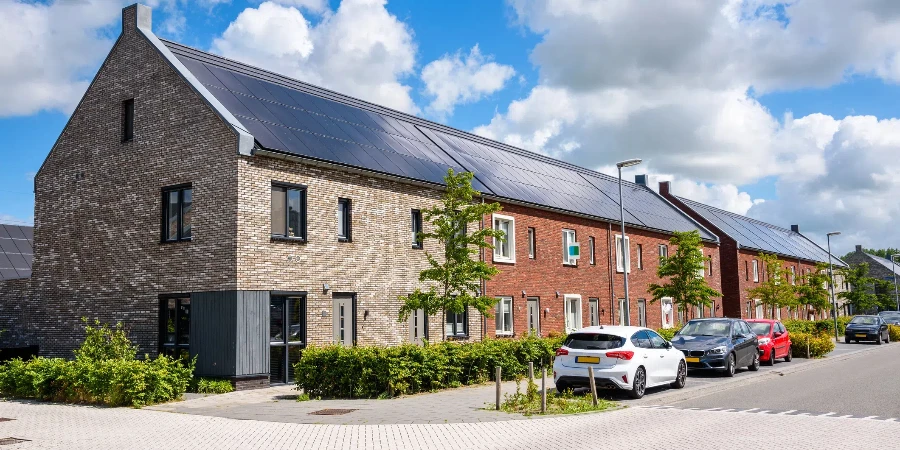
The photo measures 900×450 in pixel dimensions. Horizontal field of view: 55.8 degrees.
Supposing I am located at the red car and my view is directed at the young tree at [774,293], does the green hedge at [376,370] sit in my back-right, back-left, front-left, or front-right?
back-left

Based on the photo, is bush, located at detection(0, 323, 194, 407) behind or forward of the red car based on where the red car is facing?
forward

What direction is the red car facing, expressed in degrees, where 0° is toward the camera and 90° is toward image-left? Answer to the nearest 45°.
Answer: approximately 45°

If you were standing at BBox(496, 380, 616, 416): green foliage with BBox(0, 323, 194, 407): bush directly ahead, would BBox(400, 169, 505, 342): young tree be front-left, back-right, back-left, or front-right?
front-right

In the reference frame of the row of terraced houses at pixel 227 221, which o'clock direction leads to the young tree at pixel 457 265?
The young tree is roughly at 11 o'clock from the row of terraced houses.

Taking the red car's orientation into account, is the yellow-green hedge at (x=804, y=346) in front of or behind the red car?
behind

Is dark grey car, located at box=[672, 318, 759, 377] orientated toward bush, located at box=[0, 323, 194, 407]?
yes

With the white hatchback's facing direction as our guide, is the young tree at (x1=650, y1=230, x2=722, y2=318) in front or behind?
in front

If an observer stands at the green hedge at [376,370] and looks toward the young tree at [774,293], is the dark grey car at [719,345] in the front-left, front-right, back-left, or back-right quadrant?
front-right

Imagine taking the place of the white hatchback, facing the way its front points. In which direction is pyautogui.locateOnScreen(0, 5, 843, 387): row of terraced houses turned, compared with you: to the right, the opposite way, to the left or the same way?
to the right

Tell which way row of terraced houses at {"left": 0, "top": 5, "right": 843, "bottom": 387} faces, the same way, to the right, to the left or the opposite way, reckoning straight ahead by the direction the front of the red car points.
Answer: to the left

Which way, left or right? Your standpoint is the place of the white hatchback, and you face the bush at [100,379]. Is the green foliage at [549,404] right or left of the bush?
left

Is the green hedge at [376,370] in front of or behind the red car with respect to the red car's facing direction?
in front

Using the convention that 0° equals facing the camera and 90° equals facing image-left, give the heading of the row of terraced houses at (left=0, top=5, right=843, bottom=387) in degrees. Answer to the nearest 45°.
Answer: approximately 315°

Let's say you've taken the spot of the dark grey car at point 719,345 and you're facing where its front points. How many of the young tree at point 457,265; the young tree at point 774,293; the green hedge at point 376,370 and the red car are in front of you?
2

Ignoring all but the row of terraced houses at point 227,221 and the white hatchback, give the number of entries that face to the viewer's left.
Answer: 0

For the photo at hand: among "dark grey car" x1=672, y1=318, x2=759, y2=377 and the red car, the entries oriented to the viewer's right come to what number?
0

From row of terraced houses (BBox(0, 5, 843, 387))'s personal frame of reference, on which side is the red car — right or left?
on its left

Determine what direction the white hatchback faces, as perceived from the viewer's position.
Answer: facing away from the viewer and to the right of the viewer

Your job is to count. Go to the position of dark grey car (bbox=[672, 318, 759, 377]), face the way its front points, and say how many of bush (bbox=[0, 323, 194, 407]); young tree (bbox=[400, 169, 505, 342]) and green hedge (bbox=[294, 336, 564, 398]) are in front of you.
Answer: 3

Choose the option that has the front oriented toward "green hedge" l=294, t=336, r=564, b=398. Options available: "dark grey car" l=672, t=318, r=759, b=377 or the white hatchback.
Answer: the dark grey car

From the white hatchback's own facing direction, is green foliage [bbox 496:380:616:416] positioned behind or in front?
behind

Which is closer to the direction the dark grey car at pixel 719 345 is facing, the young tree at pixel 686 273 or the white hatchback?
the white hatchback
